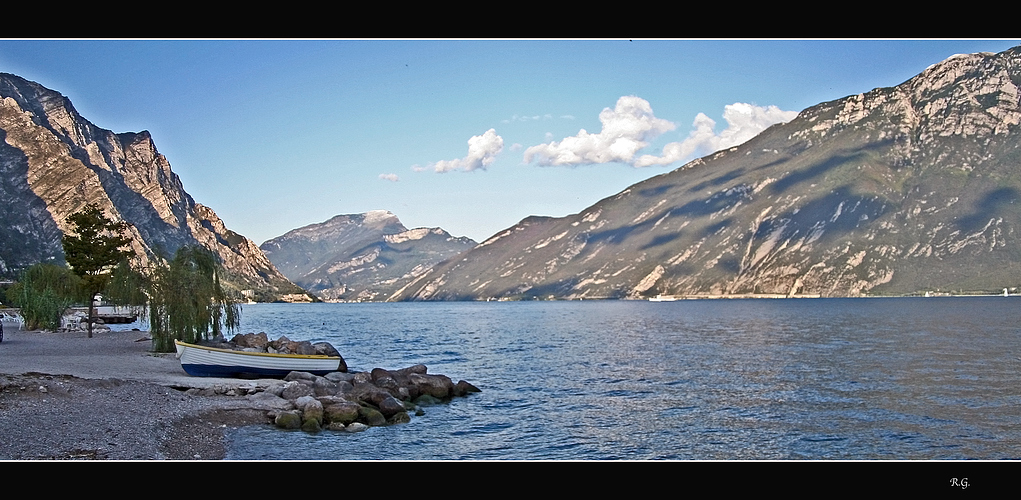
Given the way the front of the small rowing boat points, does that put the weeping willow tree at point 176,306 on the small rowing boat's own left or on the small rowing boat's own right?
on the small rowing boat's own right

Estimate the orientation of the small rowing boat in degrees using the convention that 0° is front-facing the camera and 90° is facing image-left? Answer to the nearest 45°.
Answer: approximately 90°
